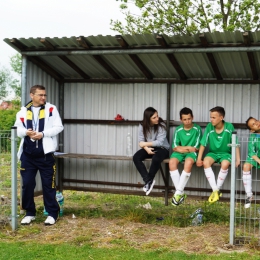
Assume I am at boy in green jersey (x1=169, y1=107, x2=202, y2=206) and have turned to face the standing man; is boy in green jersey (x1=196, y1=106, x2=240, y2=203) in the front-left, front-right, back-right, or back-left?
back-left

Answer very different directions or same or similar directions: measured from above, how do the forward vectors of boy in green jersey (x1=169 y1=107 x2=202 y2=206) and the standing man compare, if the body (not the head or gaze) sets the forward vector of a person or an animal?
same or similar directions

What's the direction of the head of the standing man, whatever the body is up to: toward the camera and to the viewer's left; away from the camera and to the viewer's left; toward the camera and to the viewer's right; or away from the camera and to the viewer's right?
toward the camera and to the viewer's right

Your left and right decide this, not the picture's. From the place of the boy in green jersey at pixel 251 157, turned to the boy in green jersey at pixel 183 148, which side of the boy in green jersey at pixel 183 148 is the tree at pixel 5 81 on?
right

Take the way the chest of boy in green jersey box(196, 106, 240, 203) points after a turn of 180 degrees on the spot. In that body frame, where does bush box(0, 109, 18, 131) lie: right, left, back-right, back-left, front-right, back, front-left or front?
front-left

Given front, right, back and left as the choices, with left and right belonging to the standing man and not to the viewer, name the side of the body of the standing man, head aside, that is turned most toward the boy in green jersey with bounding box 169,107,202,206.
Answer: left

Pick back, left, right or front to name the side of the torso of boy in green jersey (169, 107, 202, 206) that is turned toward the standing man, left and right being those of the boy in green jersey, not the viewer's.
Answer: right

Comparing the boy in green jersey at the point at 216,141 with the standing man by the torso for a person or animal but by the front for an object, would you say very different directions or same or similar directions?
same or similar directions

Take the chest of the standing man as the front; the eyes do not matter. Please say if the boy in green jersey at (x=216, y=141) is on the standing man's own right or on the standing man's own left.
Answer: on the standing man's own left

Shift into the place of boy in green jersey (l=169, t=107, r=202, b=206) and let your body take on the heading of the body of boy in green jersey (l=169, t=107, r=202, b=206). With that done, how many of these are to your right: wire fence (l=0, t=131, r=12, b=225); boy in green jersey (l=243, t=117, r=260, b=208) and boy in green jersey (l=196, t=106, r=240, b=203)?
1

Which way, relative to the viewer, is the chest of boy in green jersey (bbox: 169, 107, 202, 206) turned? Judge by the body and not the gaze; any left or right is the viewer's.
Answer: facing the viewer

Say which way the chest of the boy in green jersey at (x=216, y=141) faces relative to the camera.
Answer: toward the camera

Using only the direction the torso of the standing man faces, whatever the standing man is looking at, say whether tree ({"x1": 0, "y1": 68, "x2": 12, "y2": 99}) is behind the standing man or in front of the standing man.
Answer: behind

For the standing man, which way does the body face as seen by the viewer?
toward the camera

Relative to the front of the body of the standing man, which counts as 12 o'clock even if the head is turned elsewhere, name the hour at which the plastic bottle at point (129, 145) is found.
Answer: The plastic bottle is roughly at 8 o'clock from the standing man.

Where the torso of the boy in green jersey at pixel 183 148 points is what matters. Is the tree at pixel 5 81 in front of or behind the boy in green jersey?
behind

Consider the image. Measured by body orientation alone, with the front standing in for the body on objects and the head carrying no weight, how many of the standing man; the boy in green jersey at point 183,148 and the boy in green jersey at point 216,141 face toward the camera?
3
